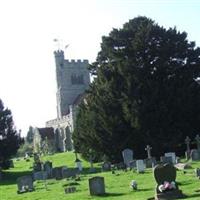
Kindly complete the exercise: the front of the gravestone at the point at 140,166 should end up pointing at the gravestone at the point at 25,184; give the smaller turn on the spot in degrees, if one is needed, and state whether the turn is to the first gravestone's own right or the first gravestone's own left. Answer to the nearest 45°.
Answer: approximately 90° to the first gravestone's own right

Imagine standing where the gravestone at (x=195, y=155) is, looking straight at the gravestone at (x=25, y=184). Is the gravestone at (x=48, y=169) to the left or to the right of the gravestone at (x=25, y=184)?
right

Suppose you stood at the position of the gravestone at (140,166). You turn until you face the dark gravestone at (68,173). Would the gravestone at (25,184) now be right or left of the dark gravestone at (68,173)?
left

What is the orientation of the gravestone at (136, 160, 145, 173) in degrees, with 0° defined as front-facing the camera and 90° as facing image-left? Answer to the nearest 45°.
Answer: approximately 0°

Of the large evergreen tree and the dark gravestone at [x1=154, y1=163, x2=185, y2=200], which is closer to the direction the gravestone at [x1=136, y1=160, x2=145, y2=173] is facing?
the dark gravestone

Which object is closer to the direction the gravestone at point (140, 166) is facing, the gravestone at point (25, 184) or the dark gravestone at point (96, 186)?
the dark gravestone

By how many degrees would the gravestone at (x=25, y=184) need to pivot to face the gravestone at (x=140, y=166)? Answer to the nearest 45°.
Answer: approximately 90° to its left

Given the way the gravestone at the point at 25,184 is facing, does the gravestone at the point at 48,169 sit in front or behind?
behind

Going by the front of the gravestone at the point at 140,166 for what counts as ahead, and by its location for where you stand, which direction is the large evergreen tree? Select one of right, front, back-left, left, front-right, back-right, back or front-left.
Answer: back

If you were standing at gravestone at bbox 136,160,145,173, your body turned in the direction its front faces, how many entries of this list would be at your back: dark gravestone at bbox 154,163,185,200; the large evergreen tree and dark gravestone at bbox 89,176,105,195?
1

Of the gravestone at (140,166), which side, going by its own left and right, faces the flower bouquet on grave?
front
